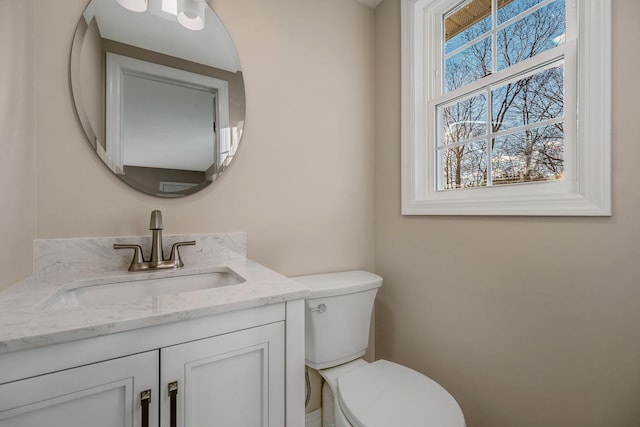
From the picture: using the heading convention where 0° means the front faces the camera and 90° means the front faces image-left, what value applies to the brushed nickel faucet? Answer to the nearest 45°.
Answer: approximately 0°

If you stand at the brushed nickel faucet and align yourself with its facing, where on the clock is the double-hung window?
The double-hung window is roughly at 10 o'clock from the brushed nickel faucet.
